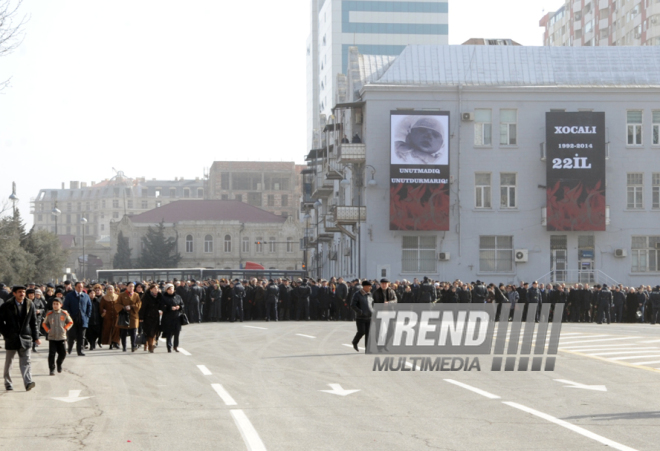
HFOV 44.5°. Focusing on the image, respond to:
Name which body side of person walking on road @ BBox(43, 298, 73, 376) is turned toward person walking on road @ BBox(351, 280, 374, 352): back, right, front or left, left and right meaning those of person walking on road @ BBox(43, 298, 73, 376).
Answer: left

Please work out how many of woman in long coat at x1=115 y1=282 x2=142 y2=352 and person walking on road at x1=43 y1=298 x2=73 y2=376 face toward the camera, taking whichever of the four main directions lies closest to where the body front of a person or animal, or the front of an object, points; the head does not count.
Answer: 2

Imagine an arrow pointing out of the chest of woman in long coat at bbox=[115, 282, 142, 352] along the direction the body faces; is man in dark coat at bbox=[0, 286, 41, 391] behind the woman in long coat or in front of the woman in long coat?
in front

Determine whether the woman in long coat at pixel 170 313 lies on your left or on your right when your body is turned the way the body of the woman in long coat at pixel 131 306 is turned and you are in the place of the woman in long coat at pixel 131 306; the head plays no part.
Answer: on your left

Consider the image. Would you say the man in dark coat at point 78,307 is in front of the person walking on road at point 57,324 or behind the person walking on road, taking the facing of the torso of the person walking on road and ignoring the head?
behind

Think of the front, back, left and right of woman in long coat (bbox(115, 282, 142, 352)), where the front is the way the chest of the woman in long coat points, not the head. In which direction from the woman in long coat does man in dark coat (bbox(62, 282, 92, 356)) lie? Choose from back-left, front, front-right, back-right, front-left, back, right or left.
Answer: front-right

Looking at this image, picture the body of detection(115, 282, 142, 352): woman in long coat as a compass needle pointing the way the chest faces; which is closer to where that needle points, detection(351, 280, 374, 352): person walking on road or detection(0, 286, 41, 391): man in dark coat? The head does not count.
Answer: the man in dark coat

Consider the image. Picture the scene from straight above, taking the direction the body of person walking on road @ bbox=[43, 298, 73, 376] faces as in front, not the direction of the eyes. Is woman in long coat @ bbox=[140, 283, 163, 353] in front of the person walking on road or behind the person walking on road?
behind

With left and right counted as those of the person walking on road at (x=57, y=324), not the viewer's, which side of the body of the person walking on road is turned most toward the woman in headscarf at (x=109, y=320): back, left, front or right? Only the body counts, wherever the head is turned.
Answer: back

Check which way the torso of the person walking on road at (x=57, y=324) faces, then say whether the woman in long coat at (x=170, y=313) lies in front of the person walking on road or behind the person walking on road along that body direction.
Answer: behind

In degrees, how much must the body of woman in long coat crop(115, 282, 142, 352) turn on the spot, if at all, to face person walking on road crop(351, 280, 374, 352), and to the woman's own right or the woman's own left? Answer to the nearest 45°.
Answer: approximately 45° to the woman's own left
